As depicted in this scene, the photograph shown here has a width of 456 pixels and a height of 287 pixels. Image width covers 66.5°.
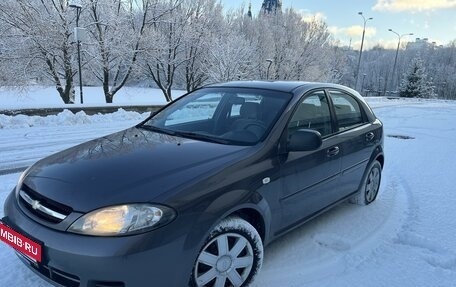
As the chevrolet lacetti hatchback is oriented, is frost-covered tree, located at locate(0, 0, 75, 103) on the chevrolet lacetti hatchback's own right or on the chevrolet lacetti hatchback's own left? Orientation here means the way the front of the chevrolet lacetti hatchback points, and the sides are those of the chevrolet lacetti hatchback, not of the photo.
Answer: on the chevrolet lacetti hatchback's own right

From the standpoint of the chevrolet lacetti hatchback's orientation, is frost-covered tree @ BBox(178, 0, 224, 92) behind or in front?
behind

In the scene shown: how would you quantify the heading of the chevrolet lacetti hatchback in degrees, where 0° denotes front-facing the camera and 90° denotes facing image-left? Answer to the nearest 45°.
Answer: approximately 45°

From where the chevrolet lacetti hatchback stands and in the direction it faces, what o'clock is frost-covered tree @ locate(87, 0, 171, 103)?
The frost-covered tree is roughly at 4 o'clock from the chevrolet lacetti hatchback.

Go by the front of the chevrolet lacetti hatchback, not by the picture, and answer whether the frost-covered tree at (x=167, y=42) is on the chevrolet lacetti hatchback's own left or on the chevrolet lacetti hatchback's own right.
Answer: on the chevrolet lacetti hatchback's own right

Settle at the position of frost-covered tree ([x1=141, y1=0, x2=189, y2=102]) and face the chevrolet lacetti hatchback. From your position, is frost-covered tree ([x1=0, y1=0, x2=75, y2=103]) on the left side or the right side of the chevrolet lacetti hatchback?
right
